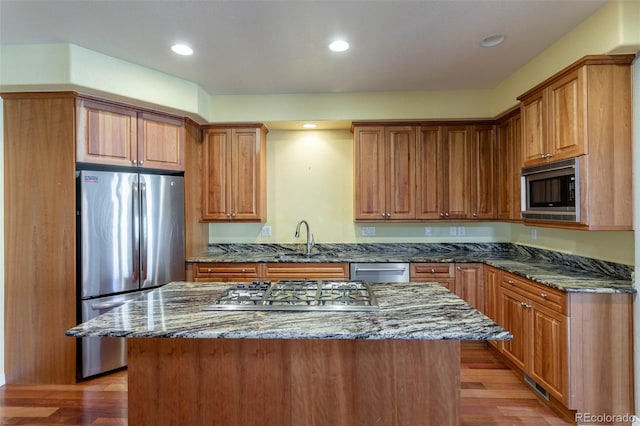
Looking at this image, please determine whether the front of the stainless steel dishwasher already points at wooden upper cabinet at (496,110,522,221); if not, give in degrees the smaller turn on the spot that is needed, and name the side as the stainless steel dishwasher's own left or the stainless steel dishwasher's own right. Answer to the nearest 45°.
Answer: approximately 90° to the stainless steel dishwasher's own left

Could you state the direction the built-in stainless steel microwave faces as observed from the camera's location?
facing the viewer and to the left of the viewer

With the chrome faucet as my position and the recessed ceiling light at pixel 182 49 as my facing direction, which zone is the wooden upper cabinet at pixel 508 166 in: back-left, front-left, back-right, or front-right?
back-left

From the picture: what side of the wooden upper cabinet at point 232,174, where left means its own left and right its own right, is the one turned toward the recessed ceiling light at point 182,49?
front

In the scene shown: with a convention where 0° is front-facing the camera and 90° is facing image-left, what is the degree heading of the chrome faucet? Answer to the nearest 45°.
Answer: approximately 45°
